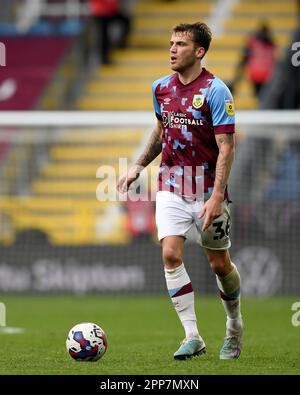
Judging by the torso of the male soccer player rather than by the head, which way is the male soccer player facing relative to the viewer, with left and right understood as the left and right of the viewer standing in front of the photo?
facing the viewer and to the left of the viewer
